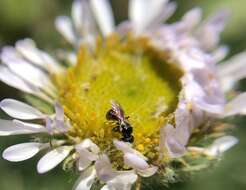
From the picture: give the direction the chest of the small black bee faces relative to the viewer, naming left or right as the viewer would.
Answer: facing the viewer and to the right of the viewer
